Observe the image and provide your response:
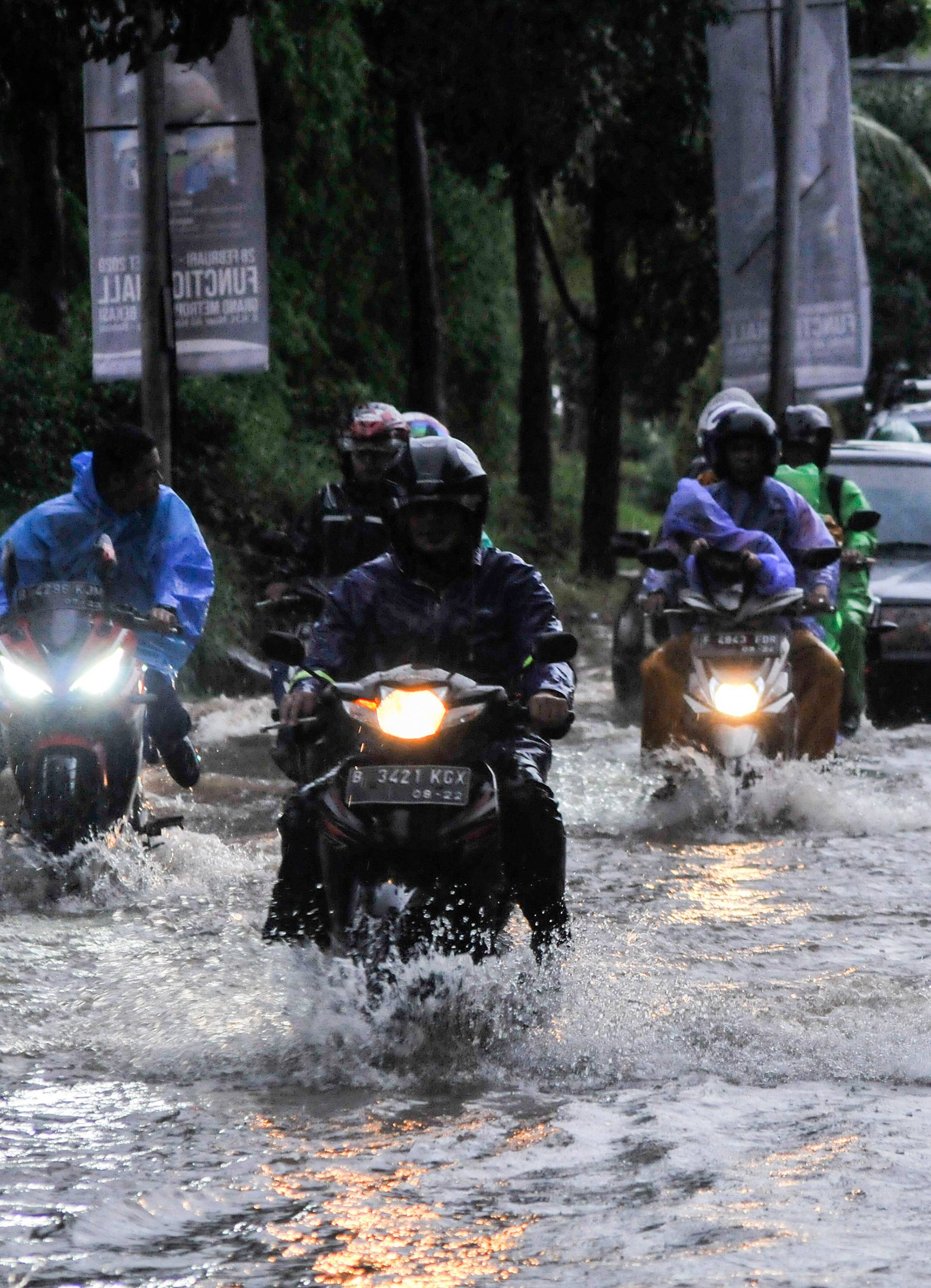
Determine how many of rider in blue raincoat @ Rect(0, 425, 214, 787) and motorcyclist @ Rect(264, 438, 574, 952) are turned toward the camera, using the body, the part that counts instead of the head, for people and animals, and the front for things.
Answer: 2

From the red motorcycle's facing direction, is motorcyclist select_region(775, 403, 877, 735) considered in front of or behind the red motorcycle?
behind

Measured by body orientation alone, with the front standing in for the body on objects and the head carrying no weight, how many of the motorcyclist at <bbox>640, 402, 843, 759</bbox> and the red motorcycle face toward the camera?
2

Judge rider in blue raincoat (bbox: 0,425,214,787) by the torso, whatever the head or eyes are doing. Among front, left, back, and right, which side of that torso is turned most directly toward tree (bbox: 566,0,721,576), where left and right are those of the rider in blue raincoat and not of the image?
back

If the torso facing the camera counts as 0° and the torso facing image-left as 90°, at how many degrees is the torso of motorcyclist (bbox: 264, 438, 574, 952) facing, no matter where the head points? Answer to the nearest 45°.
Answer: approximately 0°

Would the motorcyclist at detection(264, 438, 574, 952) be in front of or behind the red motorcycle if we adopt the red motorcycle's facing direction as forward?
in front

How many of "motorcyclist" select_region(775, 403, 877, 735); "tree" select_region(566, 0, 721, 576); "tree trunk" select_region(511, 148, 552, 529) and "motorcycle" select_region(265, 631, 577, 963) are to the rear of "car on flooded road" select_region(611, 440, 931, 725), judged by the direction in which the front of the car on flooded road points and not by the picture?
2
